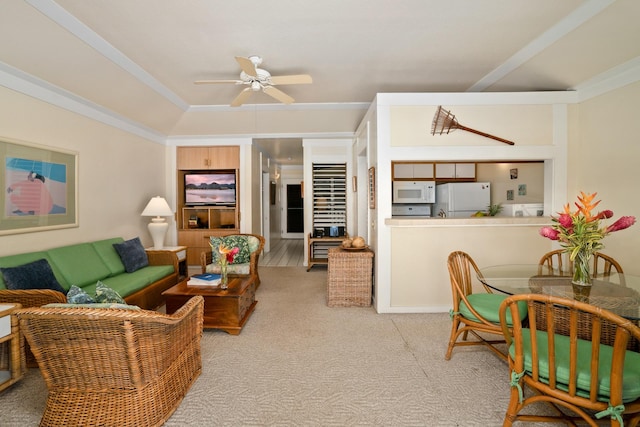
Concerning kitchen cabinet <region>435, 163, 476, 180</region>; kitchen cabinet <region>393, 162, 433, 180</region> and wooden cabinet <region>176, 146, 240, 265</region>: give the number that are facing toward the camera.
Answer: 3

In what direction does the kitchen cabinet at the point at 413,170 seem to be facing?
toward the camera

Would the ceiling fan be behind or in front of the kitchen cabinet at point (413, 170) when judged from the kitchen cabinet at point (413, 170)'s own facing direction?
in front

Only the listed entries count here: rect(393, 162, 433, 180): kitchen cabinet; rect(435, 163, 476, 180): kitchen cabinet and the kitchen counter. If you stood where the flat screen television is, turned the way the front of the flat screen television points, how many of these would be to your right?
0

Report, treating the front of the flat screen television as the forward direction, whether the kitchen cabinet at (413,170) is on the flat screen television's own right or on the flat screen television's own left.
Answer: on the flat screen television's own left

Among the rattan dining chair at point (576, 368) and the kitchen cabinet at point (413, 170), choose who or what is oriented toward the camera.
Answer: the kitchen cabinet

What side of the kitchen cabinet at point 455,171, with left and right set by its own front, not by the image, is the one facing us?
front

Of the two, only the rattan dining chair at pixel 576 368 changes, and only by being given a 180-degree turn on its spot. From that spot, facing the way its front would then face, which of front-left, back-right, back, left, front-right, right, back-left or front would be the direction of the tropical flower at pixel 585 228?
back-right

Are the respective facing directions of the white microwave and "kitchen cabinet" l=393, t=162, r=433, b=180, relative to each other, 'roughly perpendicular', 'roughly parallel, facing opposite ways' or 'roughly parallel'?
roughly parallel

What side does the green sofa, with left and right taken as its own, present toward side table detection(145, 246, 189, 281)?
left

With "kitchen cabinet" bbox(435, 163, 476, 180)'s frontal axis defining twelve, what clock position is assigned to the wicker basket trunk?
The wicker basket trunk is roughly at 1 o'clock from the kitchen cabinet.

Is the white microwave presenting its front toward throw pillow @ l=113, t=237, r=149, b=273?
no

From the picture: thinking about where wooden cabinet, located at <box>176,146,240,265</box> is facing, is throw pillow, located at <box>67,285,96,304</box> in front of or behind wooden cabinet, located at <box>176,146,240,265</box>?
in front

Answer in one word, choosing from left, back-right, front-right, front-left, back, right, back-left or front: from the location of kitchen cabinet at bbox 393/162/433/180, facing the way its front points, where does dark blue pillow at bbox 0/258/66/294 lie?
front-right

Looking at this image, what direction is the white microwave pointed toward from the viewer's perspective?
toward the camera

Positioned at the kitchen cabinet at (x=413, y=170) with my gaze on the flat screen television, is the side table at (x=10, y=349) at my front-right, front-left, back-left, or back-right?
front-left

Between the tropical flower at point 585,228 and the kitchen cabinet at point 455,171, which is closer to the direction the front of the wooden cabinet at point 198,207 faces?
the tropical flower

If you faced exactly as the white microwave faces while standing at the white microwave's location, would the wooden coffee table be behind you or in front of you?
in front
